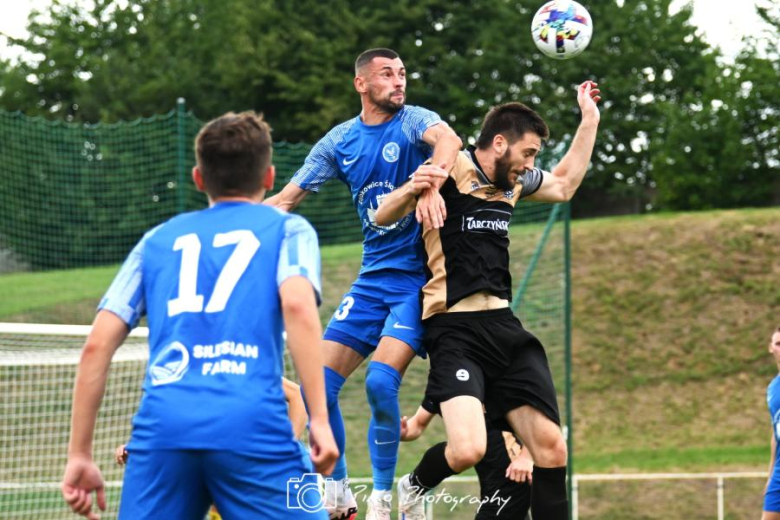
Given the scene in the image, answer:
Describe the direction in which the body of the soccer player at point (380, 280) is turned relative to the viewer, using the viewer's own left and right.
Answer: facing the viewer

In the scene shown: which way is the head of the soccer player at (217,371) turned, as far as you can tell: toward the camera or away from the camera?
away from the camera

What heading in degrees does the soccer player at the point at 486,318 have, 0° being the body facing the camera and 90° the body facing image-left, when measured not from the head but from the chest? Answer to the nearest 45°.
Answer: approximately 315°

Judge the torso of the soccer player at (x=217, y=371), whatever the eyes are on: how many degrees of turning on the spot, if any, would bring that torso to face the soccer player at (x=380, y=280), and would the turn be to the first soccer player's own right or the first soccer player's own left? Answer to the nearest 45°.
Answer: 0° — they already face them

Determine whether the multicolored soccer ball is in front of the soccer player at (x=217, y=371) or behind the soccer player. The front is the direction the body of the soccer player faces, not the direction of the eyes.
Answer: in front

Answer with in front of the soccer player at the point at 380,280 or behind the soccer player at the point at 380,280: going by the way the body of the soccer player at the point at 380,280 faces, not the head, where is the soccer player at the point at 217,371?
in front

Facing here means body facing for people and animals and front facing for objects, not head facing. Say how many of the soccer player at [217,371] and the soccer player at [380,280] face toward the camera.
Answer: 1

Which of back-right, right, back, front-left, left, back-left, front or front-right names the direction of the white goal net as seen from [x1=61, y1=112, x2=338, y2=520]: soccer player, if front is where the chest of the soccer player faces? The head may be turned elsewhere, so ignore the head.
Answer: front

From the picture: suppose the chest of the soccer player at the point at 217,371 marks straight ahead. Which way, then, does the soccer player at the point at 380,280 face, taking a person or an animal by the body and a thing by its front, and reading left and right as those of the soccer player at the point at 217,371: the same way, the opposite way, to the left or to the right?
the opposite way

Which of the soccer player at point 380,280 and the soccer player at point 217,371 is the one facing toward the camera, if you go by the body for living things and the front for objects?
the soccer player at point 380,280

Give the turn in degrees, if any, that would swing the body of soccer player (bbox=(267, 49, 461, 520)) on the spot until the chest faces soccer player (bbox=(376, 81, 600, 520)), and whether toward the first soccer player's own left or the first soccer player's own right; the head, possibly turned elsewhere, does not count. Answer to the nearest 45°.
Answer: approximately 45° to the first soccer player's own left

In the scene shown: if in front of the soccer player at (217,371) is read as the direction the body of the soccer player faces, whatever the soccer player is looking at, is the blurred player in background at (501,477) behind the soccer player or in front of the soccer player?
in front

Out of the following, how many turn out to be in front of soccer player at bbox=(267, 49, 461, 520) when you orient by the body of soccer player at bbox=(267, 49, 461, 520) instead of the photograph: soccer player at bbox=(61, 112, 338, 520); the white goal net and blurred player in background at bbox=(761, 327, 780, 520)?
1

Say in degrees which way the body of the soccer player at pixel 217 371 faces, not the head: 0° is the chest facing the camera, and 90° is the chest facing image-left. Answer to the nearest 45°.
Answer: approximately 180°

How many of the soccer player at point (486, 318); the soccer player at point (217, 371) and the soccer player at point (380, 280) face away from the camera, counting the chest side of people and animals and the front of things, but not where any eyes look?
1

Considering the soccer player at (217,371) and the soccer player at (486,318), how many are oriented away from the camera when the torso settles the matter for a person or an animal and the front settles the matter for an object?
1

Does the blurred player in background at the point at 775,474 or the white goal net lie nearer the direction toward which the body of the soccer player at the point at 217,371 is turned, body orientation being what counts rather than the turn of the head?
the white goal net

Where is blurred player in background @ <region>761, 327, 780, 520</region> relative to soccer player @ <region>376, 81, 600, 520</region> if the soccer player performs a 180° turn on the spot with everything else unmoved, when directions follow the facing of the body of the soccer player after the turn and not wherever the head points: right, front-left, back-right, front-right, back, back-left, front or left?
right
